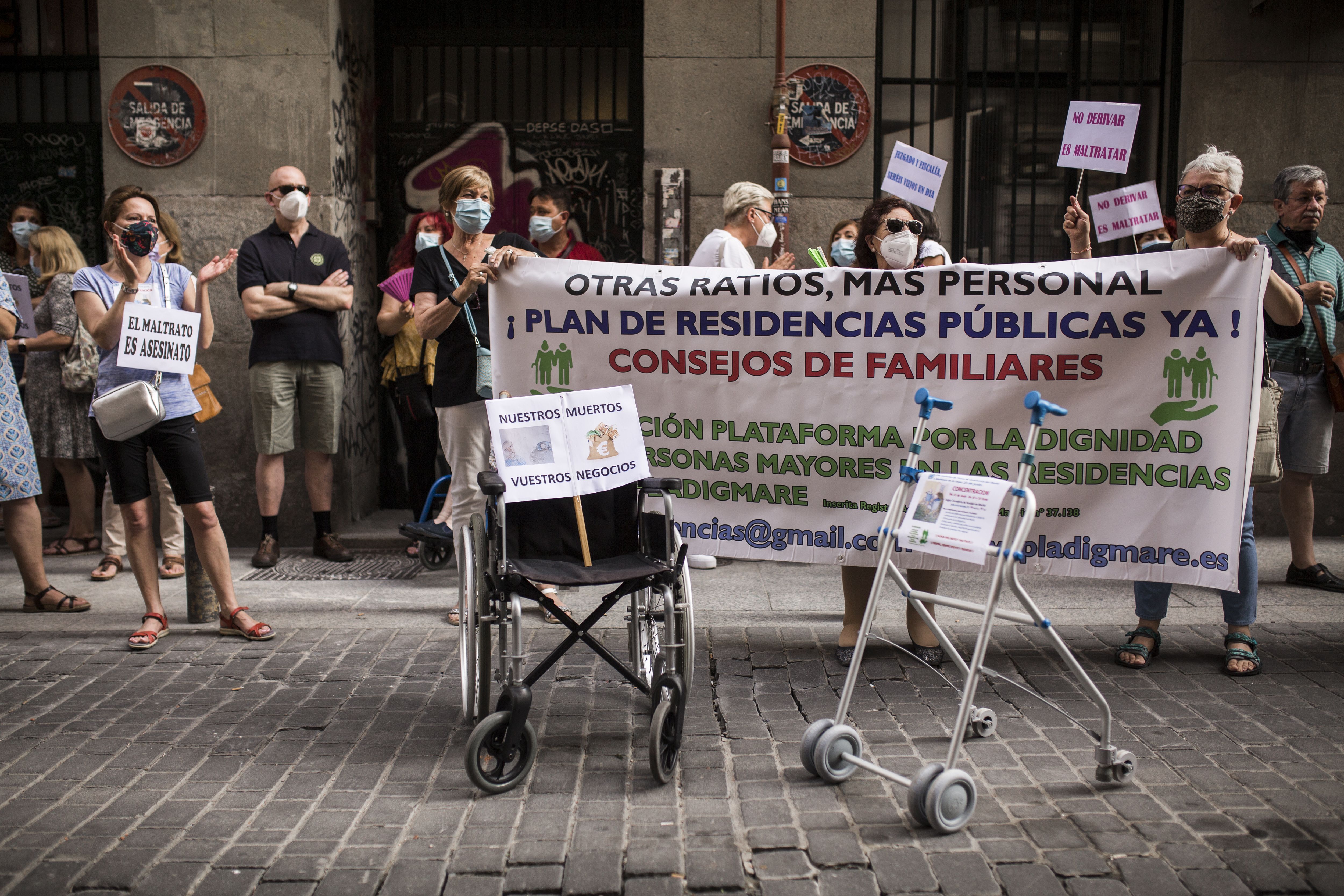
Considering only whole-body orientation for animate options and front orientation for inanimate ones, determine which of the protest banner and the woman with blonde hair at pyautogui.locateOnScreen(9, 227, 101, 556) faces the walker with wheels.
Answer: the protest banner

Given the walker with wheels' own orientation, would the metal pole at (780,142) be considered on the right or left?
on its right

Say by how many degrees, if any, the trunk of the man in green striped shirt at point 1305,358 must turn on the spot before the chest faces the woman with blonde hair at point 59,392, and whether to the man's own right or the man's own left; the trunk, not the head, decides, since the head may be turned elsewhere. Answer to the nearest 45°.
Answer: approximately 135° to the man's own right

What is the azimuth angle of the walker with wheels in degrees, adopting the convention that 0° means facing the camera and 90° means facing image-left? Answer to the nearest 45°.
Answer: approximately 45°

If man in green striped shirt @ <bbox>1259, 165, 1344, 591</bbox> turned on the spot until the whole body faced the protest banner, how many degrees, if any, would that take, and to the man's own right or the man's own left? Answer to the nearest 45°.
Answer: approximately 90° to the man's own right

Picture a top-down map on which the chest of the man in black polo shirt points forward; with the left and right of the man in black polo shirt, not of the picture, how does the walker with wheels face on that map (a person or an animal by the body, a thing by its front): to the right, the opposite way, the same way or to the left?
to the right

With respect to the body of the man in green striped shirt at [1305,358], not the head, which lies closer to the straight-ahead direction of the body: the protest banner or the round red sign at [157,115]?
the protest banner

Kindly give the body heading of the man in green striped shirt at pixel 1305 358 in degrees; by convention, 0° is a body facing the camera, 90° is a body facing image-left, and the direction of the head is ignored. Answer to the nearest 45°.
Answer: approximately 315°

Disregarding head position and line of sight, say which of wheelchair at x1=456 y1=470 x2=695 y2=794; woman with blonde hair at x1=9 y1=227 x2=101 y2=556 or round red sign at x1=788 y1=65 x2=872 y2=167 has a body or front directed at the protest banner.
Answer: the round red sign
